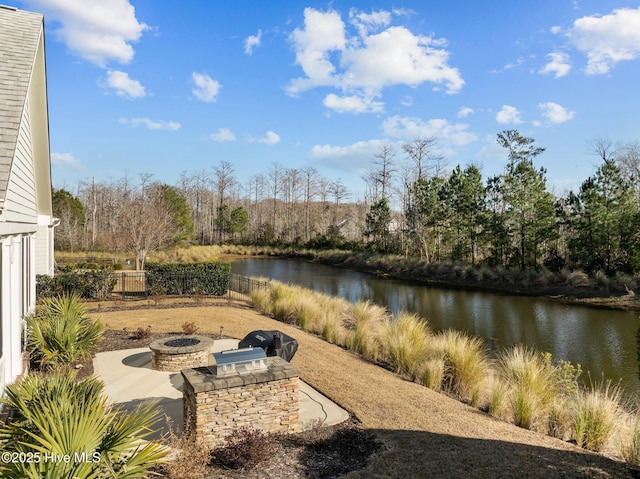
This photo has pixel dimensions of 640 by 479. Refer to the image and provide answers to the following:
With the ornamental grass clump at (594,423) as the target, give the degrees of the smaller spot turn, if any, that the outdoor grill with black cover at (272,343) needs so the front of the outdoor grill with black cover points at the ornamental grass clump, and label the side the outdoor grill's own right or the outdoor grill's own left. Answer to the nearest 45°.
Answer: approximately 90° to the outdoor grill's own left

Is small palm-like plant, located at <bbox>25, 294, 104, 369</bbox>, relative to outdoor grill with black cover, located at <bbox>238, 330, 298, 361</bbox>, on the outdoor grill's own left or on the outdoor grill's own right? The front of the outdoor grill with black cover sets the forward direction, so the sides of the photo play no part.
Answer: on the outdoor grill's own right

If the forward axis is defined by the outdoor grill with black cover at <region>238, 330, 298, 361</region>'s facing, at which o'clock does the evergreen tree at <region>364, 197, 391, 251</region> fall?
The evergreen tree is roughly at 5 o'clock from the outdoor grill with black cover.

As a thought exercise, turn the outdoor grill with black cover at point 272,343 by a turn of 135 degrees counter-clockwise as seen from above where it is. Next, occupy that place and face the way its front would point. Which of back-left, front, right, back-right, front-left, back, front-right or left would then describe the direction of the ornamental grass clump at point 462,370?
front

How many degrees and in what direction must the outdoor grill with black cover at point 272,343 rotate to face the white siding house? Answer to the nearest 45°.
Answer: approximately 45° to its right

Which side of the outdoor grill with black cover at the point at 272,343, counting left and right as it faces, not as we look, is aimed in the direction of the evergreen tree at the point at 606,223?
back

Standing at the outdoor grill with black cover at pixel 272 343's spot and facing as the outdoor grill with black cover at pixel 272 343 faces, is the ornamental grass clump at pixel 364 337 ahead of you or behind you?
behind

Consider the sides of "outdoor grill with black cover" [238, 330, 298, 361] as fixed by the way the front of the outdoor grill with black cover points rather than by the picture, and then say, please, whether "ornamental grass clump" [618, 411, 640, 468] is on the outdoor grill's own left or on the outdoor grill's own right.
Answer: on the outdoor grill's own left

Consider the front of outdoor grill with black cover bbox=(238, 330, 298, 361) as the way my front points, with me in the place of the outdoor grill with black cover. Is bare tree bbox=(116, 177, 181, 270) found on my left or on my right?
on my right

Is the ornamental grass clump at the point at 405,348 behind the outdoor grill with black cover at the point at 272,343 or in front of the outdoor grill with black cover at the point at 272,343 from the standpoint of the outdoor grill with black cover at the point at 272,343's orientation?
behind

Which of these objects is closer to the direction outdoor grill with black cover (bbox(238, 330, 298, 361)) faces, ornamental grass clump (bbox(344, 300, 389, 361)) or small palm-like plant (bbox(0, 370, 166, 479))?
the small palm-like plant

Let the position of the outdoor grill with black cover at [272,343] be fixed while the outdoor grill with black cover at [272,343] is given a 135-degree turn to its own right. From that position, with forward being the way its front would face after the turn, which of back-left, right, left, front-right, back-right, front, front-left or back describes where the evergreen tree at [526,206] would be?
front-right

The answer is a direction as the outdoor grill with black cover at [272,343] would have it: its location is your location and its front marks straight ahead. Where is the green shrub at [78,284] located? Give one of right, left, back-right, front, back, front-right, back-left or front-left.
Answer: right
